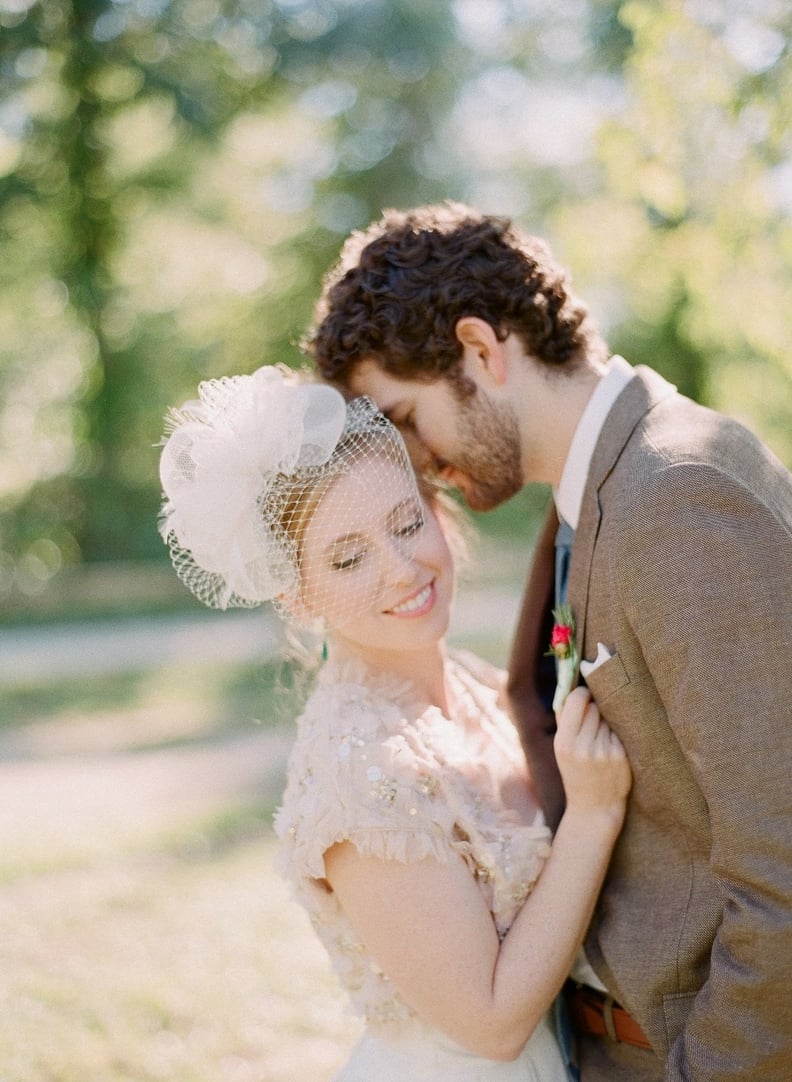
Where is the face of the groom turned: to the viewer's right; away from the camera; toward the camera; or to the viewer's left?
to the viewer's left

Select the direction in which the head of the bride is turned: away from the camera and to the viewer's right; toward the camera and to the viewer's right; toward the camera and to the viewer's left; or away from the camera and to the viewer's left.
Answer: toward the camera and to the viewer's right

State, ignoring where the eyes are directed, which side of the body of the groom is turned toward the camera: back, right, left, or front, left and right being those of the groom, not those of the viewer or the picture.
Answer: left
